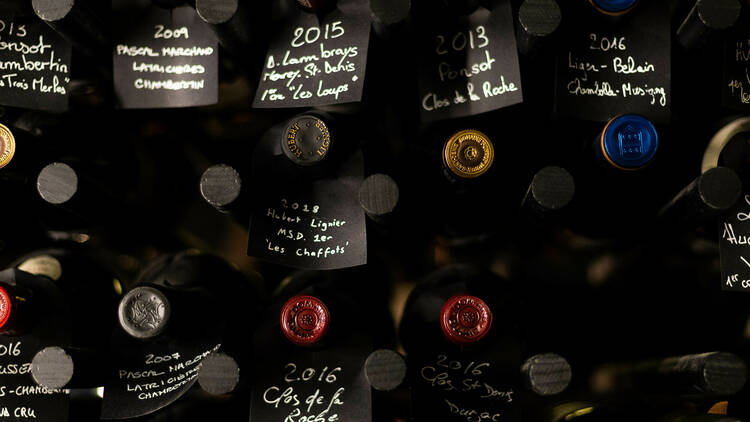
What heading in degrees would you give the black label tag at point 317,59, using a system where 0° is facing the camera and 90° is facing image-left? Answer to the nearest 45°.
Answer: approximately 0°

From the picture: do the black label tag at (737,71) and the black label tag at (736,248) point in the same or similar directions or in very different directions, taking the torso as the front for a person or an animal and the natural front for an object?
same or similar directions

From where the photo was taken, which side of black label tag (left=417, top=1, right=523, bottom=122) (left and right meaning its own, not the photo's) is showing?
front

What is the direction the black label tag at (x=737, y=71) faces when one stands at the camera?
facing the viewer

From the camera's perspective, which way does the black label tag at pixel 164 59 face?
toward the camera
